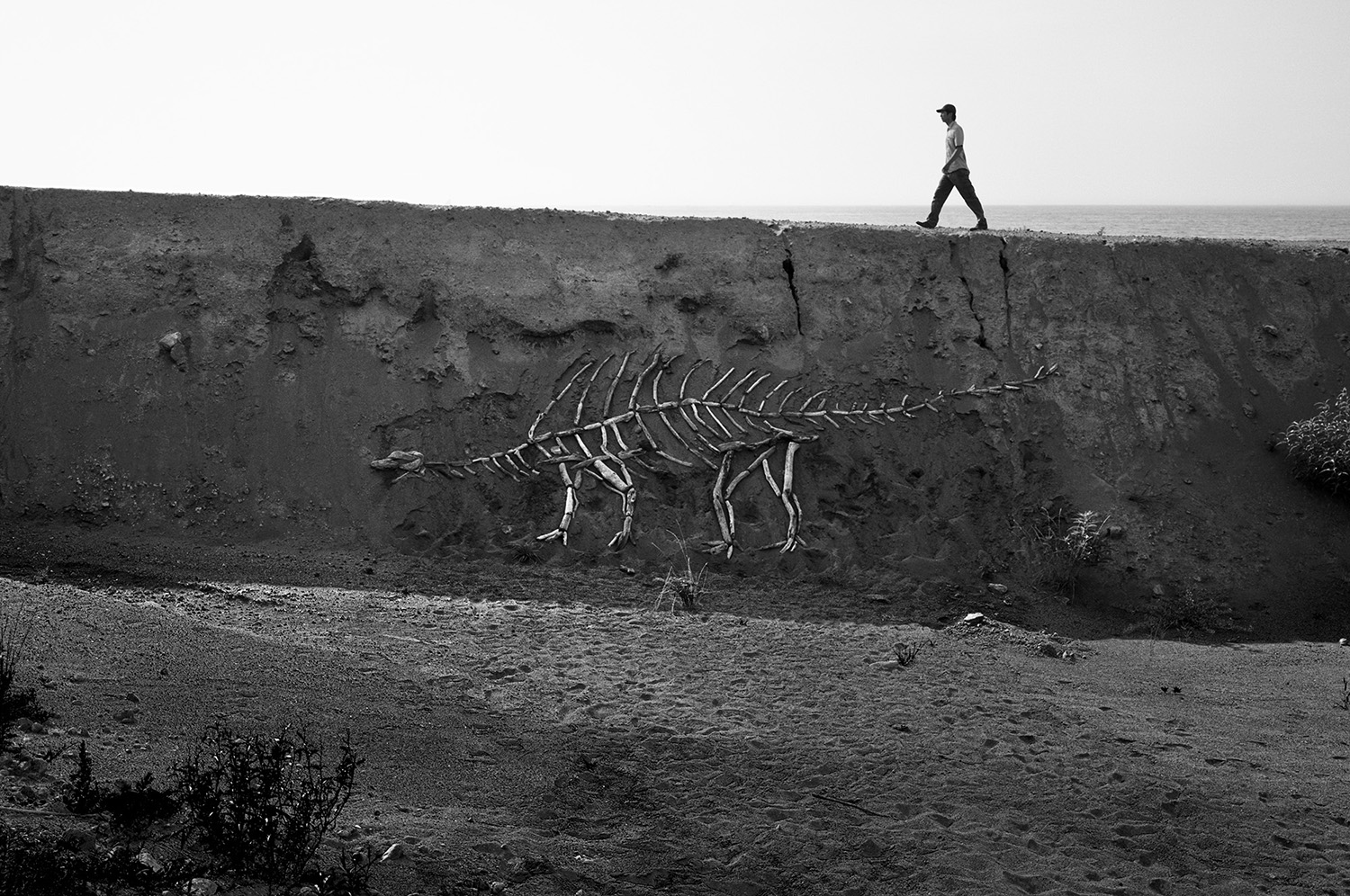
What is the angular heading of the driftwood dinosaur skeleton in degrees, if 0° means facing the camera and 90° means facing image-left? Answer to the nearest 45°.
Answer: approximately 90°

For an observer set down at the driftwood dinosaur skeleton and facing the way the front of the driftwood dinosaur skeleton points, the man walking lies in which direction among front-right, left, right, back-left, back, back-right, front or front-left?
back-right

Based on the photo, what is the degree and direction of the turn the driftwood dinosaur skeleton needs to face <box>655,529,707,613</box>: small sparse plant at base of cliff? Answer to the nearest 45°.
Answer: approximately 90° to its left
